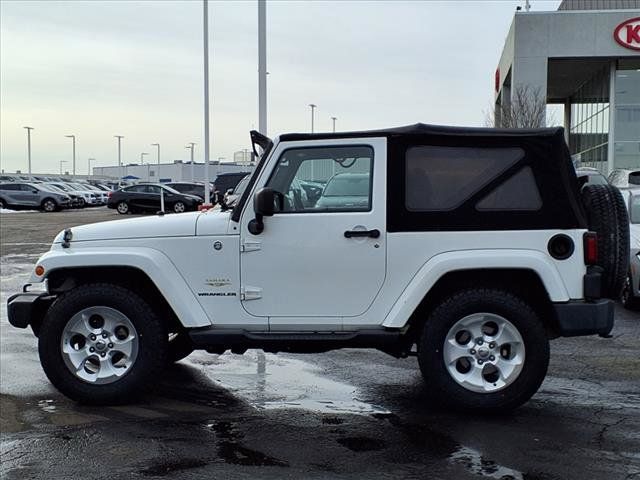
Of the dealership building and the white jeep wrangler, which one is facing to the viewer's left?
the white jeep wrangler

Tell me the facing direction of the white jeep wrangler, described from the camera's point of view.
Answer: facing to the left of the viewer

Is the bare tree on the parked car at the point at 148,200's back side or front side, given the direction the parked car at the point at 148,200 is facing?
on the front side

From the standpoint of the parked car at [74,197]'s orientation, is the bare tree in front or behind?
in front

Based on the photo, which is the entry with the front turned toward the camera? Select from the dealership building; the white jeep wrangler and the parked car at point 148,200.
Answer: the dealership building

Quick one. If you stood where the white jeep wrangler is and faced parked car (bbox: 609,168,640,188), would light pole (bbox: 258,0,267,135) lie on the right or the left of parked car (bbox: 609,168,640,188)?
left

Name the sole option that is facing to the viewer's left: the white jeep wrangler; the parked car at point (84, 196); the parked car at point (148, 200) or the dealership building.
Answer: the white jeep wrangler

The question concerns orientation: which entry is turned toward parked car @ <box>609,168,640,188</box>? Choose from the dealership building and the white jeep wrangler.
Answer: the dealership building

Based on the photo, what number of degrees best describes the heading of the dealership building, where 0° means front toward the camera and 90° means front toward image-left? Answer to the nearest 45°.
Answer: approximately 0°
